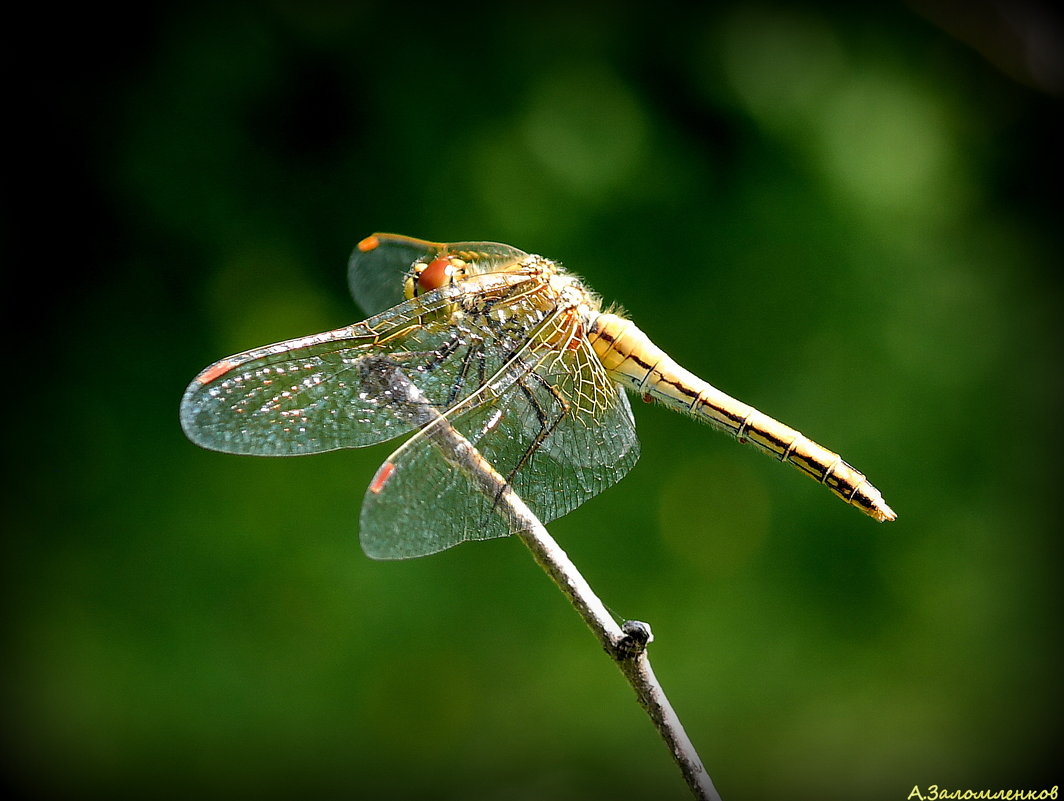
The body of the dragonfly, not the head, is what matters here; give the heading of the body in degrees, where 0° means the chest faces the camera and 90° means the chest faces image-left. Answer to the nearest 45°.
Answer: approximately 90°
